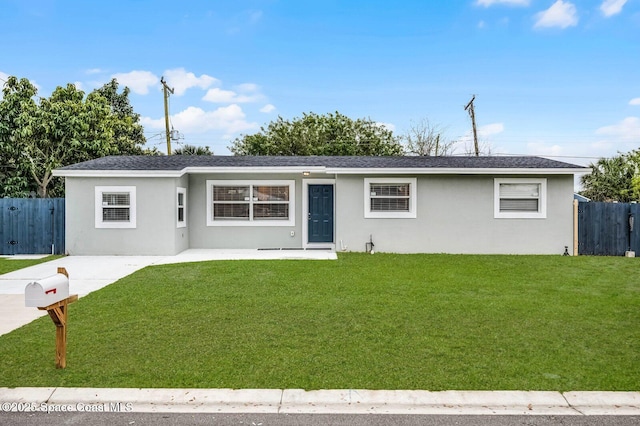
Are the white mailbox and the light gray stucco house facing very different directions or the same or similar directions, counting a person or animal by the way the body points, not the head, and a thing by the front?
same or similar directions

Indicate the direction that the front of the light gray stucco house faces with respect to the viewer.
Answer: facing the viewer

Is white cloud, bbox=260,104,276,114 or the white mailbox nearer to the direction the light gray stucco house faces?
the white mailbox

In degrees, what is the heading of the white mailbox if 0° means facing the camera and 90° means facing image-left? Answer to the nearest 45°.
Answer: approximately 45°

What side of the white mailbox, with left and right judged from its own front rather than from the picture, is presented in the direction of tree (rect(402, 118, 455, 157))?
back

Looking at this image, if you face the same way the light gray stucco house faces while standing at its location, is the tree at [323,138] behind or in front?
behind

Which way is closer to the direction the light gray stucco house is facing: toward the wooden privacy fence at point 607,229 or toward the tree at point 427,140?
the wooden privacy fence

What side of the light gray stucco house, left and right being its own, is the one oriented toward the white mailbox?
front

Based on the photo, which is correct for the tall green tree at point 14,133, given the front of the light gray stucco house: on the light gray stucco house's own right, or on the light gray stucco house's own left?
on the light gray stucco house's own right

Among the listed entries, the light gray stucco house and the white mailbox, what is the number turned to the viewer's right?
0

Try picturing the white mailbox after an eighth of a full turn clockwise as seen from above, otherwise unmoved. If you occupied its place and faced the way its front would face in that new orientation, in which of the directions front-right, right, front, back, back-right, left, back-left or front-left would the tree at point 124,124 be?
right
